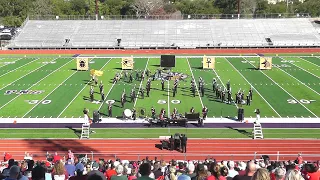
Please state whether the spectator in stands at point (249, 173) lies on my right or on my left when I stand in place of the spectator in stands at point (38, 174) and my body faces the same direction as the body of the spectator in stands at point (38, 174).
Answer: on my right

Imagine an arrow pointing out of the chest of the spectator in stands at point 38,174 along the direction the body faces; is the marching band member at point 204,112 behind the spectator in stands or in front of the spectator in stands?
in front

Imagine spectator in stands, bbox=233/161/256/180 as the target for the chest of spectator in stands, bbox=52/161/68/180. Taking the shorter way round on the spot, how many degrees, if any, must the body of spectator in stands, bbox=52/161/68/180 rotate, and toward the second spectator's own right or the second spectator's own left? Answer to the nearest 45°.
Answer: approximately 135° to the second spectator's own right

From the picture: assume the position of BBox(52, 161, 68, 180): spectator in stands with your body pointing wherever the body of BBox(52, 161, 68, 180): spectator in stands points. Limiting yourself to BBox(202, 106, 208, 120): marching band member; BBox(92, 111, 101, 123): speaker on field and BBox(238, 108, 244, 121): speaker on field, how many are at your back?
0

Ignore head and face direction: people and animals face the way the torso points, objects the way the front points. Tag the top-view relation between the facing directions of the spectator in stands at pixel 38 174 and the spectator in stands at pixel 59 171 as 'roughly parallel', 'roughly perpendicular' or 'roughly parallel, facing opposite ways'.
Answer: roughly parallel

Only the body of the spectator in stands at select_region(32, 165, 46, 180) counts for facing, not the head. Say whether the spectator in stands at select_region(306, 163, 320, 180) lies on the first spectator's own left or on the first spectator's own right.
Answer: on the first spectator's own right

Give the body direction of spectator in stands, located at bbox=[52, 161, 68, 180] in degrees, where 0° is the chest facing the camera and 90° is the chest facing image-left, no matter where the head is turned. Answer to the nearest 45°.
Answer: approximately 180°

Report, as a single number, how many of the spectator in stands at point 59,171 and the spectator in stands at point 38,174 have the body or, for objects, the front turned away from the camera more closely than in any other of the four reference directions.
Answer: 2

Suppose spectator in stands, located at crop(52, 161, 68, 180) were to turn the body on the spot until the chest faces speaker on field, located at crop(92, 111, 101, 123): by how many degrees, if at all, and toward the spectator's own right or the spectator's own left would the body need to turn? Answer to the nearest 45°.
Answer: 0° — they already face it

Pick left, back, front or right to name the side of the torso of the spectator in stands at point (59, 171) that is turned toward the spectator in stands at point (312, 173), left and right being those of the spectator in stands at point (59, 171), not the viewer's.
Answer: right

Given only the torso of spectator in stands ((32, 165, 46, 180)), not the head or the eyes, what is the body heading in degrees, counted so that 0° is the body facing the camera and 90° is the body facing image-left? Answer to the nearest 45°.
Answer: approximately 180°

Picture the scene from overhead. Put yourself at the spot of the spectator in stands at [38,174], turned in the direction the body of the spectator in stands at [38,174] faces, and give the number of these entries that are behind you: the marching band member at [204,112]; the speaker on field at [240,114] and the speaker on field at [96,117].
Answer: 0

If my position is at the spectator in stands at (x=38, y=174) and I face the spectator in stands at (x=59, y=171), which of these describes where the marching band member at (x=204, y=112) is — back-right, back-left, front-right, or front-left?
front-left
